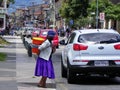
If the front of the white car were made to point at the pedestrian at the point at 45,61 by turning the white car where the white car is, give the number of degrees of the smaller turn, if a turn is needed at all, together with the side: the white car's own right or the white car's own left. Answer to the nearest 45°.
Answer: approximately 135° to the white car's own left

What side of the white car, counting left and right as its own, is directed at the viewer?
back
